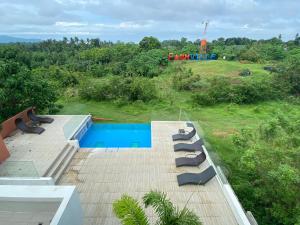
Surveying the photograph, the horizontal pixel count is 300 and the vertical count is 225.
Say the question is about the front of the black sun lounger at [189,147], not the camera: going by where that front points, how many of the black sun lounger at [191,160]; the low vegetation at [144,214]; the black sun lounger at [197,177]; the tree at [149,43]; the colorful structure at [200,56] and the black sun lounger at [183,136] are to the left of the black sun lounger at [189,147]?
3

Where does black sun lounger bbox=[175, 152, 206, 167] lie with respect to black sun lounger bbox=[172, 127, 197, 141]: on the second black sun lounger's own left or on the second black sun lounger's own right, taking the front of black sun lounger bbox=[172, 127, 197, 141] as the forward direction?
on the second black sun lounger's own left

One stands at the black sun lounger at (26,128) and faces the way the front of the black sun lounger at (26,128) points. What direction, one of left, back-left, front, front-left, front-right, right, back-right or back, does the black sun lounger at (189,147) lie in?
front-right

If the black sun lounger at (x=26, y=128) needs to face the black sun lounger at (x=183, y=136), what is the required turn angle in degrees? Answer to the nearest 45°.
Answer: approximately 45° to its right

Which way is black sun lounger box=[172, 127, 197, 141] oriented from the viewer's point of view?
to the viewer's left

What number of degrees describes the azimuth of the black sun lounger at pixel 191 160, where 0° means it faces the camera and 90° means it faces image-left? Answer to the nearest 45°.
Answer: approximately 90°

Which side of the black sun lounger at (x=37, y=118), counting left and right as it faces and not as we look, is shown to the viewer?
right

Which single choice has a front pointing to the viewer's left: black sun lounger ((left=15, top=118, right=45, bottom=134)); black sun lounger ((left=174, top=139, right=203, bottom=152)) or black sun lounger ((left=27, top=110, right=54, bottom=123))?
black sun lounger ((left=174, top=139, right=203, bottom=152))

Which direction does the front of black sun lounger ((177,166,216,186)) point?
to the viewer's left

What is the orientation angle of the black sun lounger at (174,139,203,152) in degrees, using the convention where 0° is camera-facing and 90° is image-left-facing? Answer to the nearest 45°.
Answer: approximately 90°

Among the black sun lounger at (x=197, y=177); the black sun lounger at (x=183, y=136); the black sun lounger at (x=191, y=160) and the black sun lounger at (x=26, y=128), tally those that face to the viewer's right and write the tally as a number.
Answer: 1

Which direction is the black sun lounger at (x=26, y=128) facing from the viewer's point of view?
to the viewer's right

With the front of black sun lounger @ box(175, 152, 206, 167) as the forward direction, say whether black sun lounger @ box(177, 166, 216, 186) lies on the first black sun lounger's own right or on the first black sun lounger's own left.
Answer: on the first black sun lounger's own left
